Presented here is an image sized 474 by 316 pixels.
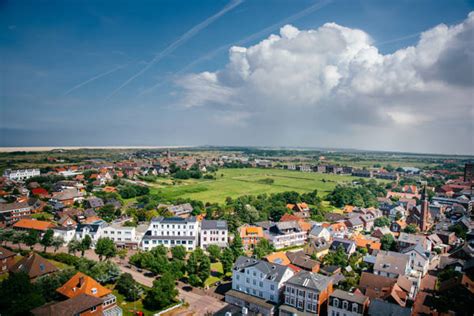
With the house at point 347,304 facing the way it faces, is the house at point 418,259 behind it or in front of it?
behind

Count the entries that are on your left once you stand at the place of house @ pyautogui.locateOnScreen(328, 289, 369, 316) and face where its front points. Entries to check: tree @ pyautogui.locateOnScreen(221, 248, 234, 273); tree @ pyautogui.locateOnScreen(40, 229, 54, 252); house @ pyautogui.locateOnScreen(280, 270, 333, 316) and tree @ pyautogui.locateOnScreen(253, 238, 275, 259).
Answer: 0

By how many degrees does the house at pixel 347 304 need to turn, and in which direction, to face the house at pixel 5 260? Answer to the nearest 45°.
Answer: approximately 45° to its right

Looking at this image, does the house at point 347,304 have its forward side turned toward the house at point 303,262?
no

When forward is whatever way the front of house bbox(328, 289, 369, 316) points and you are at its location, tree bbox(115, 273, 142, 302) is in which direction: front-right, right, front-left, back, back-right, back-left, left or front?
front-right

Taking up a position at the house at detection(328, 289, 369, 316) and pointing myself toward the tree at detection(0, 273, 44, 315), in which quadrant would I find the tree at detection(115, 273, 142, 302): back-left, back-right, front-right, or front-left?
front-right

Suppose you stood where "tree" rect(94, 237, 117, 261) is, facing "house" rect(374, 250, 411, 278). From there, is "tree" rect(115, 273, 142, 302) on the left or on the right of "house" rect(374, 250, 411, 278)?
right

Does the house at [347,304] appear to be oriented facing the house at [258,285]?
no

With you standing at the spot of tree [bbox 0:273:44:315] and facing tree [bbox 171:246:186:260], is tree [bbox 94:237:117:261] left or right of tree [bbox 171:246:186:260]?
left

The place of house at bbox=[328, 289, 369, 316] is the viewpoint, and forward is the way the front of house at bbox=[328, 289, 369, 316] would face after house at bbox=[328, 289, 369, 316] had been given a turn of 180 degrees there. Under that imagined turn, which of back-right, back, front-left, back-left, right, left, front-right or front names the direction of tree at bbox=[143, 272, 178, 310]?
back-left

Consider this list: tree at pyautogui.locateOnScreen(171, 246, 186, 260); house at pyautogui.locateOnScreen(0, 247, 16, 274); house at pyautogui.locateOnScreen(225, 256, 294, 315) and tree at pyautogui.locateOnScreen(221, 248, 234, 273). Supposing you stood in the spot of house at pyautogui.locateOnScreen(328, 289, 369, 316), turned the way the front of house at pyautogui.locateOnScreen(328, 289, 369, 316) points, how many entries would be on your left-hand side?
0

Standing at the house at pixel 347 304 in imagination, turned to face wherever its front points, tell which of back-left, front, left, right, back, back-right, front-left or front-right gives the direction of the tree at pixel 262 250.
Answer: right
